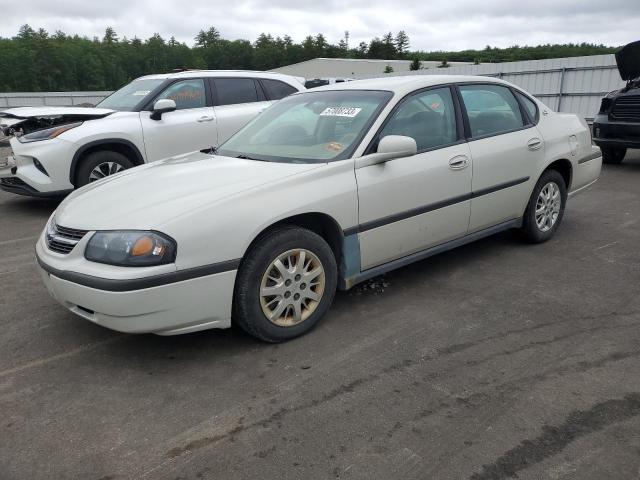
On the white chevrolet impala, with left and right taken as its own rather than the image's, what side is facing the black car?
back

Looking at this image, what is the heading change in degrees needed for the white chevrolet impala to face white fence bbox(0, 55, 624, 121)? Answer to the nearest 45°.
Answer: approximately 180°

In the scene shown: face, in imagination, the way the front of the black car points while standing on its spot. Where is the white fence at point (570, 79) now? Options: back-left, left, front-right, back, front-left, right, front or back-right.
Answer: back

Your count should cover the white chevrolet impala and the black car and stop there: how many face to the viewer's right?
0

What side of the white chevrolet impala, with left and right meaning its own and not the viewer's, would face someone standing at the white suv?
right

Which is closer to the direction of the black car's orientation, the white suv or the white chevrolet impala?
the white chevrolet impala

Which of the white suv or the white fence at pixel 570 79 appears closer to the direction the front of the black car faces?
the white suv

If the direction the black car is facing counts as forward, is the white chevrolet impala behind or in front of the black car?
in front

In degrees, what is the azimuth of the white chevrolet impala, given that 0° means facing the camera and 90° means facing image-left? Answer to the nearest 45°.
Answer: approximately 45°

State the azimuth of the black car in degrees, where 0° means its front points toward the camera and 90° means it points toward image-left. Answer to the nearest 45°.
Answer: approximately 0°

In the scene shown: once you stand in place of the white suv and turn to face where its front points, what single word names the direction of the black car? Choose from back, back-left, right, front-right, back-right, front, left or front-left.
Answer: back-left

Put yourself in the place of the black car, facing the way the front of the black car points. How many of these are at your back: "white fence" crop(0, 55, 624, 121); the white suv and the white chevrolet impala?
1

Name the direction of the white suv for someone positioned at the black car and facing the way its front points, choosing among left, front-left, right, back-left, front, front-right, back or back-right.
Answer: front-right

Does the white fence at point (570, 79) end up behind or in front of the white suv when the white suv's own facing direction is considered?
behind
